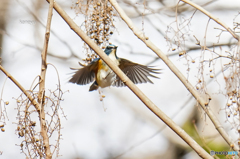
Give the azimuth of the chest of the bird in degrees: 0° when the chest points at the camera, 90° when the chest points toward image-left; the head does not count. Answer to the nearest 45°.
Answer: approximately 315°
